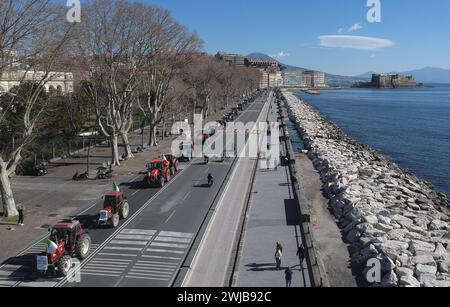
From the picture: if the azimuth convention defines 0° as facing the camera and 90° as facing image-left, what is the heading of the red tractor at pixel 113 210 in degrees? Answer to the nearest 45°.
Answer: approximately 45°

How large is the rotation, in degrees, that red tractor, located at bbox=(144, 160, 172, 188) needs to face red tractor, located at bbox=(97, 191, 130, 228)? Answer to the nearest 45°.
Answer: approximately 45° to its left

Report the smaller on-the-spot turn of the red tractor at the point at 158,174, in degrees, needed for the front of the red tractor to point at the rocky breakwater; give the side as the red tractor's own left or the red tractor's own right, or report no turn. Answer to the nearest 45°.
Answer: approximately 90° to the red tractor's own left

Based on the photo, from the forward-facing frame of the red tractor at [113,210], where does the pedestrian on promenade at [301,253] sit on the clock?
The pedestrian on promenade is roughly at 9 o'clock from the red tractor.
